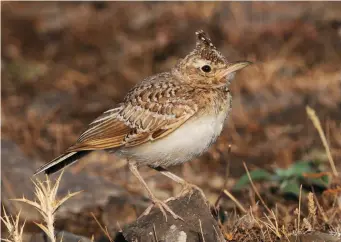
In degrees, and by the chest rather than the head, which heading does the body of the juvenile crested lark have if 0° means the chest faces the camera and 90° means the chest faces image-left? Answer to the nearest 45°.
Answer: approximately 270°

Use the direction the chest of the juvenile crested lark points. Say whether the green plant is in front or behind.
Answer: in front
